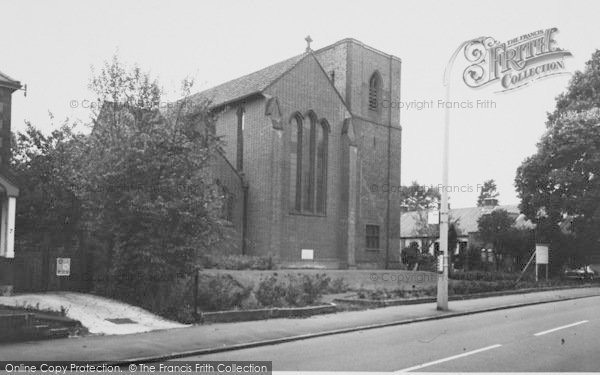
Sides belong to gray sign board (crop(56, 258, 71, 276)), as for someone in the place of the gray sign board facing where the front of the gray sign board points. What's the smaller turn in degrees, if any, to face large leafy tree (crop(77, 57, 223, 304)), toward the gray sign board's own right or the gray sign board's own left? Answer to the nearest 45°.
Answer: approximately 45° to the gray sign board's own left

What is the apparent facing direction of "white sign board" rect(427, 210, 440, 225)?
toward the camera

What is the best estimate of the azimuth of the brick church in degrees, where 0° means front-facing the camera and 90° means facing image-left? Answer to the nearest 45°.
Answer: approximately 315°

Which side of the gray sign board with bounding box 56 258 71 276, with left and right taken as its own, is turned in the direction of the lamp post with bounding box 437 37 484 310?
left

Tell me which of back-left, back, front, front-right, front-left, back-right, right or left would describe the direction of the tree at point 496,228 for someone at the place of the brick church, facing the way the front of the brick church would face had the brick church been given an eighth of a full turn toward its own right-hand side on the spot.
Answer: back-left

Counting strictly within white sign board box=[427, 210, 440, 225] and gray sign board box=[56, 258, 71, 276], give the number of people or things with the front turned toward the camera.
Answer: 2

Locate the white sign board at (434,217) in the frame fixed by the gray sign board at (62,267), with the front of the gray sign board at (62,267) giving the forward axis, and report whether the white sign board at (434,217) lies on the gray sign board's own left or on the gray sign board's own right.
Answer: on the gray sign board's own left

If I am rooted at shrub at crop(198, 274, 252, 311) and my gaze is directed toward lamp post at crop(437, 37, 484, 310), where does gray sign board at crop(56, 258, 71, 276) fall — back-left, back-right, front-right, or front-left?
back-left
